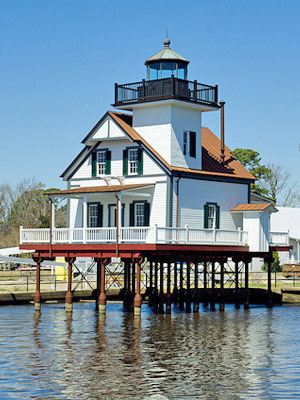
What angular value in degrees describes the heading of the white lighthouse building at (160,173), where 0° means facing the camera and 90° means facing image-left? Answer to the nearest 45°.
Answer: approximately 45°
